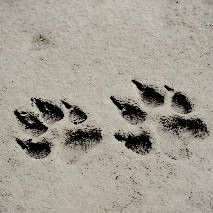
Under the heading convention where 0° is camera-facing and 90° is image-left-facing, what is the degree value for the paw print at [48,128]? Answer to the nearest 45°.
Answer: approximately 135°

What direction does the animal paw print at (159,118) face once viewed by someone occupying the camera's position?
facing away from the viewer and to the left of the viewer
